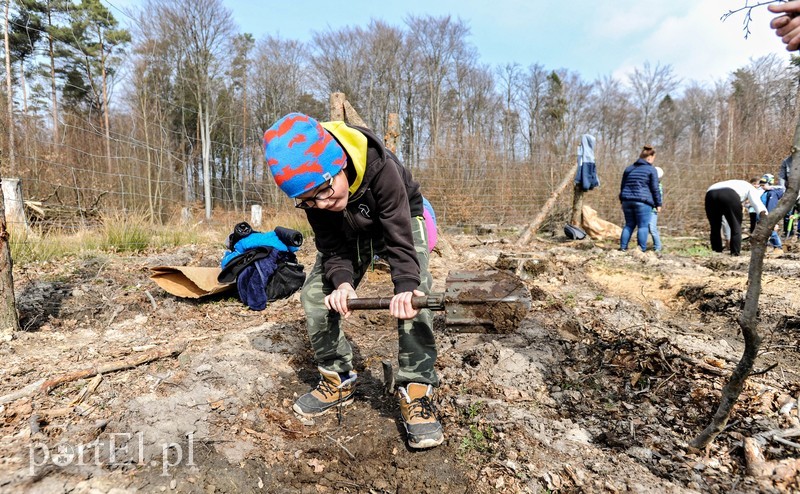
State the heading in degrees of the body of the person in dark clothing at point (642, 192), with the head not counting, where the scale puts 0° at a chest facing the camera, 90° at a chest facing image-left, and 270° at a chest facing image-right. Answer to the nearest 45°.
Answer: approximately 225°

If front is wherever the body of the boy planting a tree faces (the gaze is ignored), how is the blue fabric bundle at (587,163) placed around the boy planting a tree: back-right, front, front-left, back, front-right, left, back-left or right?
back

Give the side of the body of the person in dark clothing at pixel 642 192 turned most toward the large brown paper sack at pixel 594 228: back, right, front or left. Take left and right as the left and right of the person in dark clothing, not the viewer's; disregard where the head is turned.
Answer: left

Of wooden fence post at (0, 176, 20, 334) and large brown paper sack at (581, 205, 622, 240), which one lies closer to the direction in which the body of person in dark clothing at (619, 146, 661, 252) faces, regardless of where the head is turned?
the large brown paper sack

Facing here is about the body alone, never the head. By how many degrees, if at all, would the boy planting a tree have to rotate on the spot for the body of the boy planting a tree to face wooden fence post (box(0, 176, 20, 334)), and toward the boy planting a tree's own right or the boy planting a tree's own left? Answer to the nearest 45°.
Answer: approximately 90° to the boy planting a tree's own right

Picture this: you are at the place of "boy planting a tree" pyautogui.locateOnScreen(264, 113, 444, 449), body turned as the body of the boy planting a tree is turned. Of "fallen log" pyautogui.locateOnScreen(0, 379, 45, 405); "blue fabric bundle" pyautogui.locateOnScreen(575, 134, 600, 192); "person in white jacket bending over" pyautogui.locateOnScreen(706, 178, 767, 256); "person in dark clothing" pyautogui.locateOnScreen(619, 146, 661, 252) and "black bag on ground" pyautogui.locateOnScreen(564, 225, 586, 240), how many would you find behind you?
4

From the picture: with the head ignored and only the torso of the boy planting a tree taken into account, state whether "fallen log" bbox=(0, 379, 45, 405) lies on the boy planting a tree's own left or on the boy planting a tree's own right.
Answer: on the boy planting a tree's own right

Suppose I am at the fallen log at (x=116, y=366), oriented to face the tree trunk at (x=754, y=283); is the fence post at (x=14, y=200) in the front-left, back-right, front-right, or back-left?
back-left

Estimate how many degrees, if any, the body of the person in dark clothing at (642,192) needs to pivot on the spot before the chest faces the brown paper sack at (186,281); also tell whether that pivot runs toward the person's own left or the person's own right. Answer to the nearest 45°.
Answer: approximately 180°

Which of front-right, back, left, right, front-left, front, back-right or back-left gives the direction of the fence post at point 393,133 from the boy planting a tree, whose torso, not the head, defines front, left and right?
back-right

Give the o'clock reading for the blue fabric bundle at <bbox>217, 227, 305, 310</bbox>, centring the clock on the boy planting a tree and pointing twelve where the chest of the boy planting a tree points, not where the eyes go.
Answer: The blue fabric bundle is roughly at 4 o'clock from the boy planting a tree.

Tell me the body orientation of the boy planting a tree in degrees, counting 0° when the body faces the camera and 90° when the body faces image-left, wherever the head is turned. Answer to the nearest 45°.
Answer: approximately 45°

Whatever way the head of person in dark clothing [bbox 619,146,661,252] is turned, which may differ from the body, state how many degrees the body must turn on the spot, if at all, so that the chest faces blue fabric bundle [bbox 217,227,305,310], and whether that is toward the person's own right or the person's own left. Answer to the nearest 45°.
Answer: approximately 180°

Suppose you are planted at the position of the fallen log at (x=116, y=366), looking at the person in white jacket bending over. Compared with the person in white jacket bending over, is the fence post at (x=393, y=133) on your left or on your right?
left

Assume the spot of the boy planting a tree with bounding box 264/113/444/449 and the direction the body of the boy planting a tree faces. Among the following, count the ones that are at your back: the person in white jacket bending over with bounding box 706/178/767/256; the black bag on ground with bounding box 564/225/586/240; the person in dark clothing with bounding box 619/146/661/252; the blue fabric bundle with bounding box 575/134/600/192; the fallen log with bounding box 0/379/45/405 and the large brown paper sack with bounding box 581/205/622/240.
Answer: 5
